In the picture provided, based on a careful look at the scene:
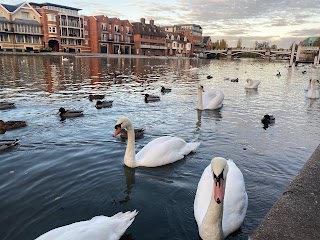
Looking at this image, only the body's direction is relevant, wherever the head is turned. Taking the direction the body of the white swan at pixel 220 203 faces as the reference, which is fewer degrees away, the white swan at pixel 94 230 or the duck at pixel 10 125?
the white swan

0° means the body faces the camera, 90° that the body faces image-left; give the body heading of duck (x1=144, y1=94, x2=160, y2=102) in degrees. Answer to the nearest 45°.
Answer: approximately 90°

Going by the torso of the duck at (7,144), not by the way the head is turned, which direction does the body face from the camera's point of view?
to the viewer's left

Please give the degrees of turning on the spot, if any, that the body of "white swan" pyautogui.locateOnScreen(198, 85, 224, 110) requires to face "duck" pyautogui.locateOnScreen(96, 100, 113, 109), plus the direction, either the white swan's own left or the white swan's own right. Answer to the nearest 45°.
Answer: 0° — it already faces it

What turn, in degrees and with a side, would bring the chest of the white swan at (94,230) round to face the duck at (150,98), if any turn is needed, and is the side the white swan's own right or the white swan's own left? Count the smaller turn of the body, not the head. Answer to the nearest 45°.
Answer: approximately 90° to the white swan's own right

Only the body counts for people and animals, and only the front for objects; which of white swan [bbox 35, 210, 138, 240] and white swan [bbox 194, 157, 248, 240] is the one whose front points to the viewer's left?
white swan [bbox 35, 210, 138, 240]

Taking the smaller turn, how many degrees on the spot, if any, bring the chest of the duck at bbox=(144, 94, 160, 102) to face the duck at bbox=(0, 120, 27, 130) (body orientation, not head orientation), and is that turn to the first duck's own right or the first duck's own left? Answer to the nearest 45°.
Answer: approximately 45° to the first duck's own left

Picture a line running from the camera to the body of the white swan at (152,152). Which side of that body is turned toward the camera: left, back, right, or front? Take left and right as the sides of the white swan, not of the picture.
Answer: left

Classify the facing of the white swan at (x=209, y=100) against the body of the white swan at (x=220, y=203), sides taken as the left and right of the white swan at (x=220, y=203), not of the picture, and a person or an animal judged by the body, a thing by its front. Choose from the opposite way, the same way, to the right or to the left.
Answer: to the right

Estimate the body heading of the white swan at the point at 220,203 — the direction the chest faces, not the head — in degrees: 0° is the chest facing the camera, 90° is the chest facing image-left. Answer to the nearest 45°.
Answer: approximately 0°
